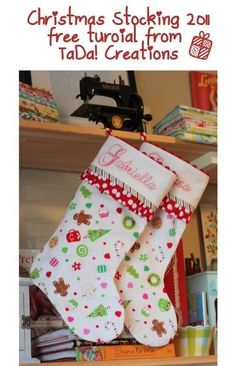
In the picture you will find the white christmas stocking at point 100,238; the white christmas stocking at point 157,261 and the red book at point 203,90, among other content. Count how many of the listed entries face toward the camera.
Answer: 3

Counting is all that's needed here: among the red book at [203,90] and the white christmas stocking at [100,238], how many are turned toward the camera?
2

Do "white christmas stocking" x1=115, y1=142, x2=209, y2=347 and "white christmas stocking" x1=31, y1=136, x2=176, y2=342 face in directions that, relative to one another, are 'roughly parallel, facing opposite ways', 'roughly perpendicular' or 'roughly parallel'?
roughly parallel

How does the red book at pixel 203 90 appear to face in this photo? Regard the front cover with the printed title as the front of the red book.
toward the camera

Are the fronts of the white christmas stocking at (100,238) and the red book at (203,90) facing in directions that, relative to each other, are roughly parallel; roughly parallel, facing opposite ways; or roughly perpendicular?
roughly parallel

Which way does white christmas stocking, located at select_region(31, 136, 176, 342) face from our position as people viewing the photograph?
facing the viewer
